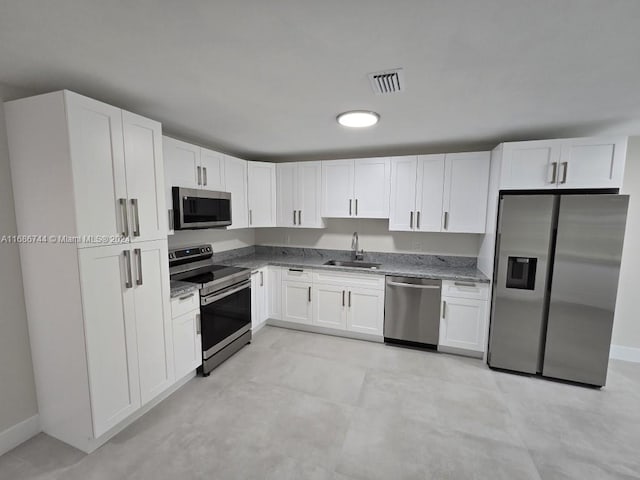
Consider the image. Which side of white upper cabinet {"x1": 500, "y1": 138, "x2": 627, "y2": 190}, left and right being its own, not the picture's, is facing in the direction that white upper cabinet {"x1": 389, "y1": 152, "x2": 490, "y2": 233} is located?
right

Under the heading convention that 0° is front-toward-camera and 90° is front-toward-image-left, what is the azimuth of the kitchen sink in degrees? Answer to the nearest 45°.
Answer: approximately 0°

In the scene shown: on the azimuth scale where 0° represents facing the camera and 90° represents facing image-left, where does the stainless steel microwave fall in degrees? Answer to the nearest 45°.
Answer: approximately 315°

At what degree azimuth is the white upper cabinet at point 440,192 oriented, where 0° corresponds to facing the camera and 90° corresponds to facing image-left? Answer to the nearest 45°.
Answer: approximately 0°

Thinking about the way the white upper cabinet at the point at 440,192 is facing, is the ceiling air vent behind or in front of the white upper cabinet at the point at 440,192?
in front

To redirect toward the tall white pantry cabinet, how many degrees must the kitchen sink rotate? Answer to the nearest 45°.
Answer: approximately 45° to its right
